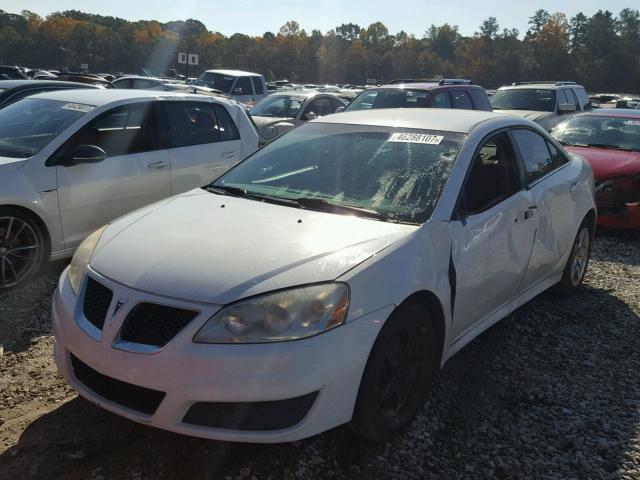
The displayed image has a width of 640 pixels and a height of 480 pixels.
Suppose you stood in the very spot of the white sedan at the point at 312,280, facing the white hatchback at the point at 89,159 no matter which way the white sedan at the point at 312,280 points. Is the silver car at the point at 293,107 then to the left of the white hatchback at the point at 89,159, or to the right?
right

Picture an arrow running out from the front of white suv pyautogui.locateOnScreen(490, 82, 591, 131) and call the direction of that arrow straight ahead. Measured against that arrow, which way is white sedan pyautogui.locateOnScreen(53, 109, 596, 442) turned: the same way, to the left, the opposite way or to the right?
the same way

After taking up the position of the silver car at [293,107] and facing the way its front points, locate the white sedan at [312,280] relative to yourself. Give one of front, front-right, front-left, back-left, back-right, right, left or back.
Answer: front-left

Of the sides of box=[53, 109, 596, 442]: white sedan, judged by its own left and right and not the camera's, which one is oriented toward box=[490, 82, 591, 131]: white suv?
back

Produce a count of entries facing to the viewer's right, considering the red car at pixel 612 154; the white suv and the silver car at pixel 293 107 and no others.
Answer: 0

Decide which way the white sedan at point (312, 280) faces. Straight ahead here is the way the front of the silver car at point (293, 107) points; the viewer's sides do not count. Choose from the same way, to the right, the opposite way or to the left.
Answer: the same way

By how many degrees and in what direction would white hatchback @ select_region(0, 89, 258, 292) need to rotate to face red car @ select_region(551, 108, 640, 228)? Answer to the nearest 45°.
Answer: approximately 135° to its left

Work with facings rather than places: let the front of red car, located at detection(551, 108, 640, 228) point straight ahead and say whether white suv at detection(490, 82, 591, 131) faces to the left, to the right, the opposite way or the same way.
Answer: the same way

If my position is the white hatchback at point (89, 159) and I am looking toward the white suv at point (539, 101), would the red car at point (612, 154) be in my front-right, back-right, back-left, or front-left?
front-right

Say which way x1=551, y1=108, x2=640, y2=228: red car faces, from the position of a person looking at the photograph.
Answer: facing the viewer and to the left of the viewer

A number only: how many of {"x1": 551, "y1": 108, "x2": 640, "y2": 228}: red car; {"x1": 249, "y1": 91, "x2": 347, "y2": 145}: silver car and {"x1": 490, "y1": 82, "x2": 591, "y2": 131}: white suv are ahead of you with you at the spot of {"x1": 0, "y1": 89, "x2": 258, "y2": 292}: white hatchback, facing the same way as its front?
0

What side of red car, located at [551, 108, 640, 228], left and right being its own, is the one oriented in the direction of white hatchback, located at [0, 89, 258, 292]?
front

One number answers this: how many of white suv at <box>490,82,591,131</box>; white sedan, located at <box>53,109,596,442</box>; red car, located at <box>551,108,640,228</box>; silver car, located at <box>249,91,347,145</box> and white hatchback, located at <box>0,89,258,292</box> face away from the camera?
0

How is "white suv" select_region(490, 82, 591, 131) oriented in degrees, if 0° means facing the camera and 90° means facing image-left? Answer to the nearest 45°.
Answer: approximately 45°

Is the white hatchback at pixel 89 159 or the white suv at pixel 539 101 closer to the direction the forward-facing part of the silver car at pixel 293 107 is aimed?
the white hatchback

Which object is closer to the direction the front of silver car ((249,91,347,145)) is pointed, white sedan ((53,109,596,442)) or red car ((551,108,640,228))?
the white sedan

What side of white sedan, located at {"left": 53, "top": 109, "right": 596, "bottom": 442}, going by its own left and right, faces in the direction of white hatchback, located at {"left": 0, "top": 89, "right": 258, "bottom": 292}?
right

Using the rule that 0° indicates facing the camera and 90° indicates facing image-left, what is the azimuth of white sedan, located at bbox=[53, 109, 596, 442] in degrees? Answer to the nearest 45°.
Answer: approximately 45°

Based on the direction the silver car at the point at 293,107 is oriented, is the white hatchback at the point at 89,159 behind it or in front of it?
in front
